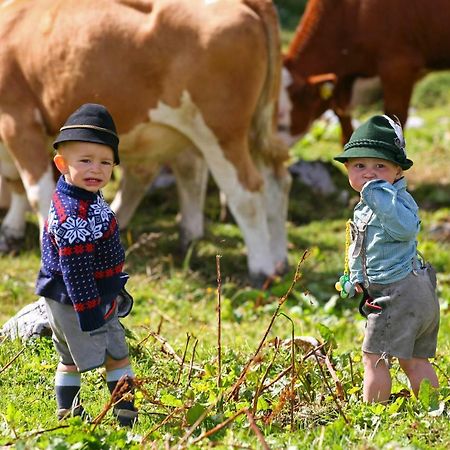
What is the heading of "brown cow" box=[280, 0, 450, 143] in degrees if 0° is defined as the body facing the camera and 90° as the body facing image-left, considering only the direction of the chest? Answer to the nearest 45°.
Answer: approximately 90°

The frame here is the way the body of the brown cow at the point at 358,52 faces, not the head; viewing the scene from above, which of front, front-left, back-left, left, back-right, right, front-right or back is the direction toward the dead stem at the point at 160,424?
left

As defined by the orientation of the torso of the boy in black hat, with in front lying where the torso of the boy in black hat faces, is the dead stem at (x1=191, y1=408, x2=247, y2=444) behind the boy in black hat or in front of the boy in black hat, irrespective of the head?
in front

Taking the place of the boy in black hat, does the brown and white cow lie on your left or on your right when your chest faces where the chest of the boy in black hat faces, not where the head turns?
on your left

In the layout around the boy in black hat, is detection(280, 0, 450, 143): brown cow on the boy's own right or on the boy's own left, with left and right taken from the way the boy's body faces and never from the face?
on the boy's own left

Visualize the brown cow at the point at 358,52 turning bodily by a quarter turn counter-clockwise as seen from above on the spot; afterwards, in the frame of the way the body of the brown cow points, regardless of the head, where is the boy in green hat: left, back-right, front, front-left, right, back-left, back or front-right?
front

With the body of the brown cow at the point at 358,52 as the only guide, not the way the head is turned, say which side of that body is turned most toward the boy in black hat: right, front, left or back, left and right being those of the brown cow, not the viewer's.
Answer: left
